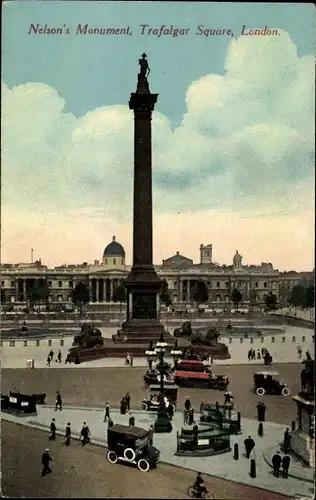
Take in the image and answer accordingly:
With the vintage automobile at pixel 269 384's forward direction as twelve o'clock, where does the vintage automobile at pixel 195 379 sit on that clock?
the vintage automobile at pixel 195 379 is roughly at 7 o'clock from the vintage automobile at pixel 269 384.

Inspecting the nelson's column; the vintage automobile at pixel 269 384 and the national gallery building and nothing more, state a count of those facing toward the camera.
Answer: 2

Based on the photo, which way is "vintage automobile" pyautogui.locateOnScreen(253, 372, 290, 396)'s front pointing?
to the viewer's right

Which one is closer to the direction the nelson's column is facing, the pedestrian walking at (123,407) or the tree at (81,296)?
the pedestrian walking

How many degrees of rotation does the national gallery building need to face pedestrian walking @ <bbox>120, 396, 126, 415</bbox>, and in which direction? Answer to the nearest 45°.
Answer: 0° — it already faces them

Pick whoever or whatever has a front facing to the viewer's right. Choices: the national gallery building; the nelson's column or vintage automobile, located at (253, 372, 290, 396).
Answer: the vintage automobile

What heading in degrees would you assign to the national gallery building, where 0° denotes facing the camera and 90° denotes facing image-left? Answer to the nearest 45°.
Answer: approximately 0°
